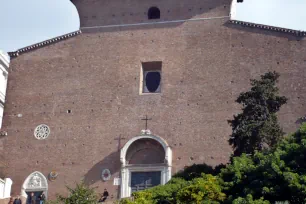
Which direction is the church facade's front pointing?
toward the camera

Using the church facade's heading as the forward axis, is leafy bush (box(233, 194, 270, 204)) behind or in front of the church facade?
in front

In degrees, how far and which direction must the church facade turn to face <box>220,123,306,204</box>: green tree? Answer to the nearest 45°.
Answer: approximately 45° to its left

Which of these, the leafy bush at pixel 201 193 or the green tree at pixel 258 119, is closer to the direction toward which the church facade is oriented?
the leafy bush

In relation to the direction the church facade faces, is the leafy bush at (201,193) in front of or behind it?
in front
